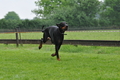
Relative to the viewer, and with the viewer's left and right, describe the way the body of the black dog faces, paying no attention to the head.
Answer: facing the viewer and to the right of the viewer
